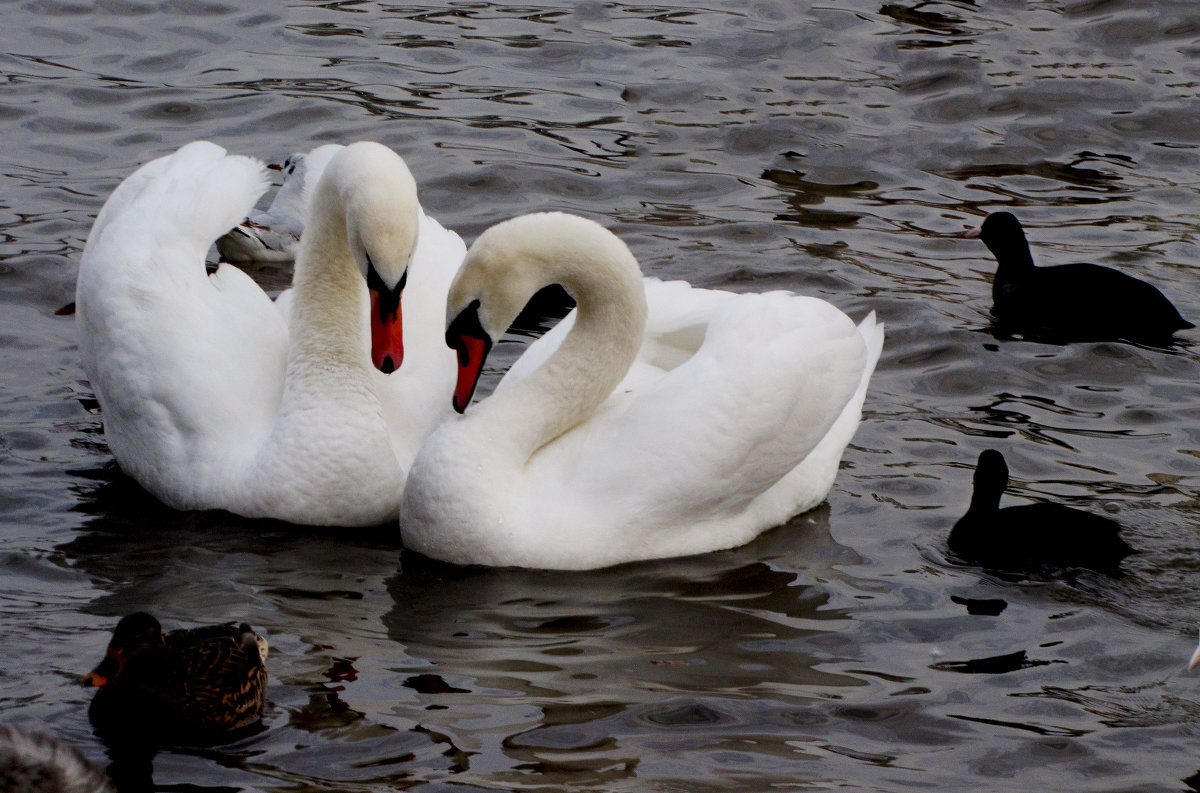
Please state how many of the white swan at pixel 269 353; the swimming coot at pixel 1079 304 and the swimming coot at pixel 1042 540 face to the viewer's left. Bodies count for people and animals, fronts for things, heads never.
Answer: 2

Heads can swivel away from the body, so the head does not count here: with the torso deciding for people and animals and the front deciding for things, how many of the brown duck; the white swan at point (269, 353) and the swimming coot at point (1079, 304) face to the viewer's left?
2

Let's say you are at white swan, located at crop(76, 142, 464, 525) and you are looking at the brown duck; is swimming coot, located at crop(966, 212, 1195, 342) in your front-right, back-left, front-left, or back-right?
back-left

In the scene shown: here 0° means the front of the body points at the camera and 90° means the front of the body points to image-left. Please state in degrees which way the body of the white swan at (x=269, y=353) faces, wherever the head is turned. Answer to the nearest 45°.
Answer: approximately 315°

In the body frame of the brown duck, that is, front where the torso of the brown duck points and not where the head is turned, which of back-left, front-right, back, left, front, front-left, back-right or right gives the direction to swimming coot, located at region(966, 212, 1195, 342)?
back-right

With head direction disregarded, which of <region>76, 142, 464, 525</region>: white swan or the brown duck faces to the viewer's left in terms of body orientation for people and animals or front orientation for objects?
the brown duck

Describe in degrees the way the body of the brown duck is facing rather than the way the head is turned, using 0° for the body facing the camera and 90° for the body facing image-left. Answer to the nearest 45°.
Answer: approximately 90°

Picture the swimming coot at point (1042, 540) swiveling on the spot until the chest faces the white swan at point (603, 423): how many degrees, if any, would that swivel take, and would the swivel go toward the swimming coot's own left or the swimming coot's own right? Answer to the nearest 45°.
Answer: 0° — it already faces it

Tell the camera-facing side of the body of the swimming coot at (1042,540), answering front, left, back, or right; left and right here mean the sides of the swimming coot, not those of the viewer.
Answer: left

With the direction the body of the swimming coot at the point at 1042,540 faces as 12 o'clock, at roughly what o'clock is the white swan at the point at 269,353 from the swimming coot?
The white swan is roughly at 12 o'clock from the swimming coot.

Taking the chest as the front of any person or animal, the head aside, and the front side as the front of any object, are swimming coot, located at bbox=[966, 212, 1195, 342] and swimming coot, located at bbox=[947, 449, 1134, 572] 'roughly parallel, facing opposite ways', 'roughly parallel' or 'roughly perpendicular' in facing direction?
roughly parallel

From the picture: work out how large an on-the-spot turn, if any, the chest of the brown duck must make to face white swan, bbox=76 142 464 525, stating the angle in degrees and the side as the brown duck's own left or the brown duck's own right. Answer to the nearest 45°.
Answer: approximately 90° to the brown duck's own right

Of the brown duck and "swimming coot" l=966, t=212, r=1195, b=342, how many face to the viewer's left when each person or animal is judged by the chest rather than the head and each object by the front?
2

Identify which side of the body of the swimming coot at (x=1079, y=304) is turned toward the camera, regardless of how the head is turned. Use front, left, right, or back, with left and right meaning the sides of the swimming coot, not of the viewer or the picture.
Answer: left

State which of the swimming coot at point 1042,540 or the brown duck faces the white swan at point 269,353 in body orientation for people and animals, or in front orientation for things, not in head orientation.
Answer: the swimming coot

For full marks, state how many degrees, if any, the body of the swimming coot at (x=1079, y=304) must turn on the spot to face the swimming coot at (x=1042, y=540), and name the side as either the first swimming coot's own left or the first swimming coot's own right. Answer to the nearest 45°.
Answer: approximately 90° to the first swimming coot's own left

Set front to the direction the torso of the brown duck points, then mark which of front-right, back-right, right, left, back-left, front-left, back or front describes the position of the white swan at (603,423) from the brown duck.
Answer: back-right

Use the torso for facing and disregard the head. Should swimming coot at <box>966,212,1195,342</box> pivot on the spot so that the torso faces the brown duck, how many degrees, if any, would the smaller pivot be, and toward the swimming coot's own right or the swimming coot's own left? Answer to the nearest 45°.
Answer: approximately 45° to the swimming coot's own left

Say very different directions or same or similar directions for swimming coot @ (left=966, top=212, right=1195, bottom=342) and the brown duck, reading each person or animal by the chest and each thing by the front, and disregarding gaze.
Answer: same or similar directions
